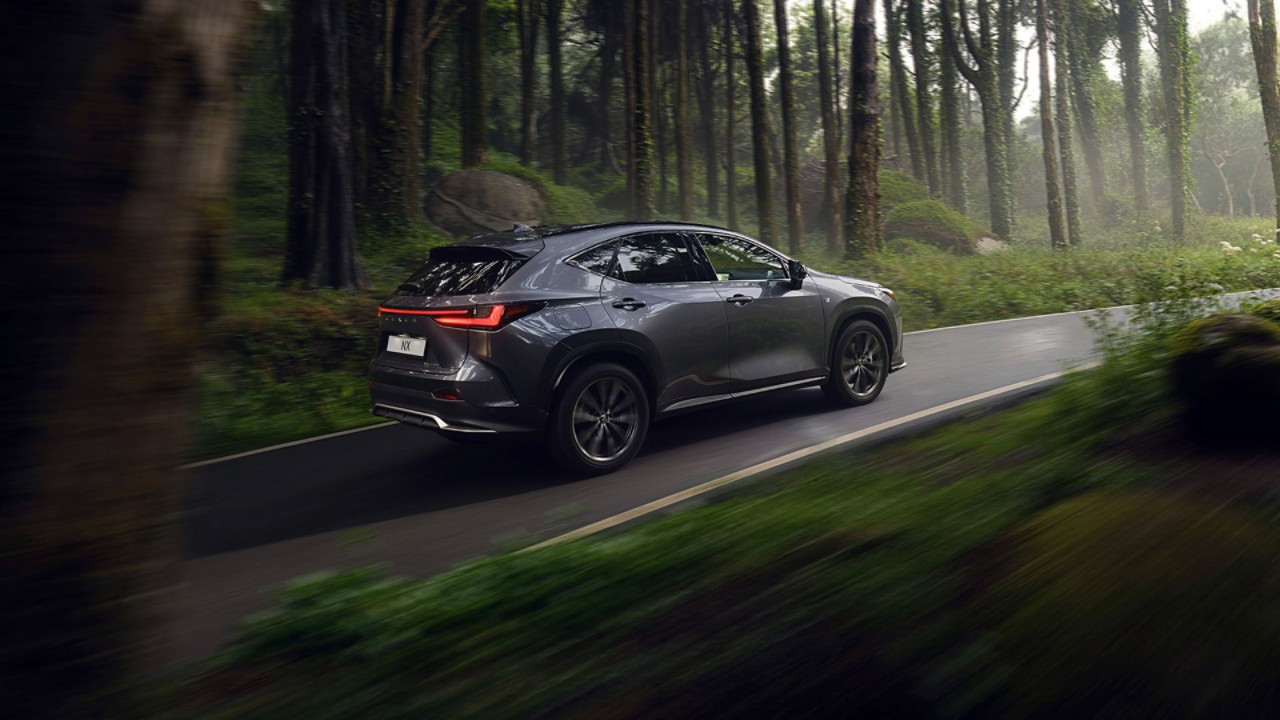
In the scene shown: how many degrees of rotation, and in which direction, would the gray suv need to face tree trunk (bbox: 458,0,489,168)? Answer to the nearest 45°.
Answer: approximately 45° to its left

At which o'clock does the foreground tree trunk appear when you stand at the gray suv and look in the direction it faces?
The foreground tree trunk is roughly at 5 o'clock from the gray suv.

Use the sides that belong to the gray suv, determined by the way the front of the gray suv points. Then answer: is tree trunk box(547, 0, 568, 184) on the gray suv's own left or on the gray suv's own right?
on the gray suv's own left

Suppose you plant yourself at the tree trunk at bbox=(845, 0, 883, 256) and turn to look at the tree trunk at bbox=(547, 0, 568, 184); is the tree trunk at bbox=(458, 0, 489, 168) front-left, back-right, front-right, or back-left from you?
front-left

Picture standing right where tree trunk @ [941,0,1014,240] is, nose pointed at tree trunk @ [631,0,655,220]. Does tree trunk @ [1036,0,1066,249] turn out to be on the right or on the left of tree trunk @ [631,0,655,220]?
left

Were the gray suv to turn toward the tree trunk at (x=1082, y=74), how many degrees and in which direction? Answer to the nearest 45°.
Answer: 0° — it already faces it

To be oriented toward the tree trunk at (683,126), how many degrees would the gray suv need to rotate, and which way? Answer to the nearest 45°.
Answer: approximately 45° to its left

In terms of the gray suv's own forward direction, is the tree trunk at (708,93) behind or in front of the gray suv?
in front

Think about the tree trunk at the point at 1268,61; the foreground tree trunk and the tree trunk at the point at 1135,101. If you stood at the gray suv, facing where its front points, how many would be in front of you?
2

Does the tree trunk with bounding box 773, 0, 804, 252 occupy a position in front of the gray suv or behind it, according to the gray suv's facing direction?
in front

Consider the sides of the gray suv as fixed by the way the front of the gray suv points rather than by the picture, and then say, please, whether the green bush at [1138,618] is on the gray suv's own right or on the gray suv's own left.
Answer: on the gray suv's own right

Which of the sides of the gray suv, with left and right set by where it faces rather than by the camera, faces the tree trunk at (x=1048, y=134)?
front

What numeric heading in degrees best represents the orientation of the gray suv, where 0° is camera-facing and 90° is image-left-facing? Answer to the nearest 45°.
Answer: approximately 225°

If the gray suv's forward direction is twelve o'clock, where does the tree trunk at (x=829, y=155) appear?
The tree trunk is roughly at 11 o'clock from the gray suv.

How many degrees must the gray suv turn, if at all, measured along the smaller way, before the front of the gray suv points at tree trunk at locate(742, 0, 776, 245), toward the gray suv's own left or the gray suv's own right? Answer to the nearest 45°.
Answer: approximately 45° to the gray suv's own left

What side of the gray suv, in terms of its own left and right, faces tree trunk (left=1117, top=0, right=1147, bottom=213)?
front
